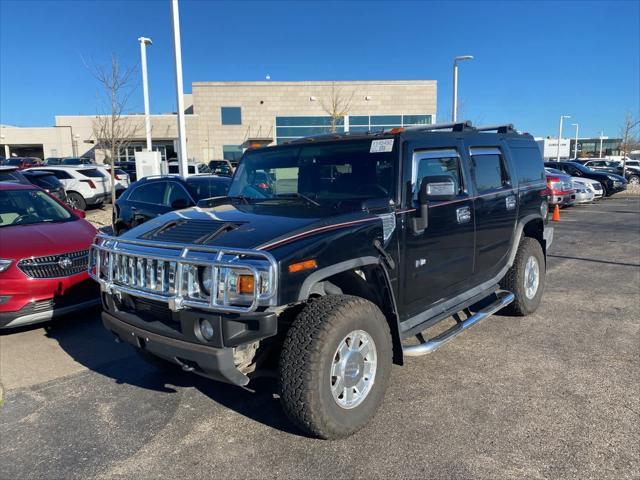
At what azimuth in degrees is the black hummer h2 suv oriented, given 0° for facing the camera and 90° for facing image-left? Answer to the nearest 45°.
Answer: approximately 45°

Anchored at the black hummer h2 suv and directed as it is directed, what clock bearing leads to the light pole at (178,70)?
The light pole is roughly at 4 o'clock from the black hummer h2 suv.

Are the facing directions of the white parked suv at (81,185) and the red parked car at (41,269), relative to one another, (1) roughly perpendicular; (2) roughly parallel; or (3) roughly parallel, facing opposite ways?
roughly parallel, facing opposite ways

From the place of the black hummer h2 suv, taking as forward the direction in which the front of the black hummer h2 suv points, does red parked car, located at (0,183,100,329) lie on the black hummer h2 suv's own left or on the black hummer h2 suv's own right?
on the black hummer h2 suv's own right

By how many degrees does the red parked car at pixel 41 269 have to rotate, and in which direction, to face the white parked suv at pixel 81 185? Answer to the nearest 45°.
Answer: approximately 135° to its left

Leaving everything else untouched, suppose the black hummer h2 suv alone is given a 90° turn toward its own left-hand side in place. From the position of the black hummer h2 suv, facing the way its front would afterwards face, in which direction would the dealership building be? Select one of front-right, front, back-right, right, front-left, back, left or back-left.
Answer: back-left

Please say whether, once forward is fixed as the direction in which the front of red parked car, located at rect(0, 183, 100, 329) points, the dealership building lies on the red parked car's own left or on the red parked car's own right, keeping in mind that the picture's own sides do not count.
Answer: on the red parked car's own left

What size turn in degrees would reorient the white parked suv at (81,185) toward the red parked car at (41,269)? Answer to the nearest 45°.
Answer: approximately 135° to its left

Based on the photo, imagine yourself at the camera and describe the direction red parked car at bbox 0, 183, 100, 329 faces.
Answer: facing the viewer and to the right of the viewer

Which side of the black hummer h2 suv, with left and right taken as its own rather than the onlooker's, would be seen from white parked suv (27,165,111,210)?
right

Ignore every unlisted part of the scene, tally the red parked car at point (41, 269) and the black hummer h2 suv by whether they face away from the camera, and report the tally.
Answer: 0

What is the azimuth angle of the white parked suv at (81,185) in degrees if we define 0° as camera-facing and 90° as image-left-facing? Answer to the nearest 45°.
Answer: approximately 135°

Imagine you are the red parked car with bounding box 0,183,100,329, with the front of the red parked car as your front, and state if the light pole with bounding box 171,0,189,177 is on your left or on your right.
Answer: on your left

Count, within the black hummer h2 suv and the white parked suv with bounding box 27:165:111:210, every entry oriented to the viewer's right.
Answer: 0

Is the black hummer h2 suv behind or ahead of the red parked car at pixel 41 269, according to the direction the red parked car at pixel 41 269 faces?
ahead
